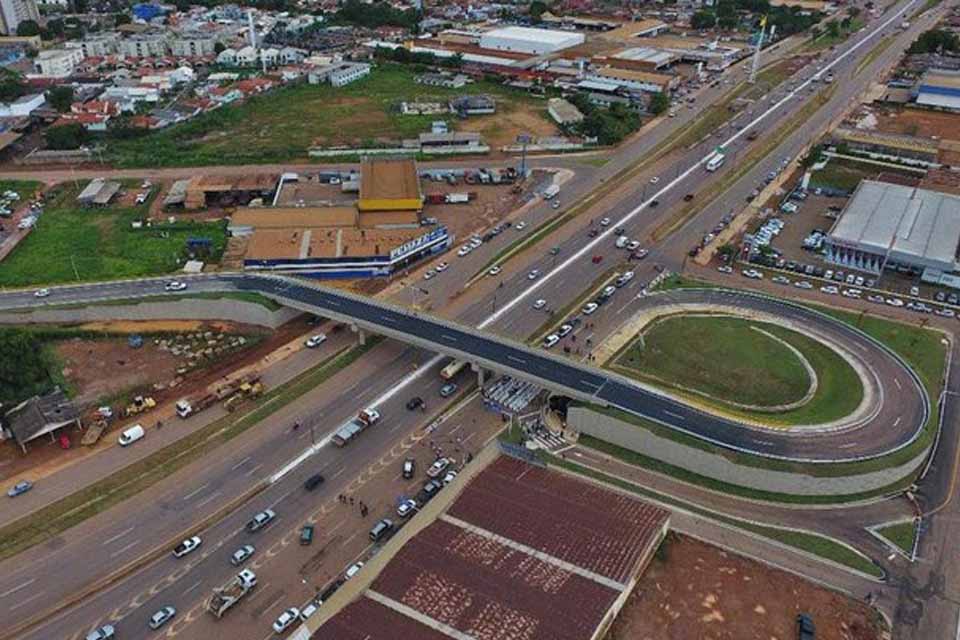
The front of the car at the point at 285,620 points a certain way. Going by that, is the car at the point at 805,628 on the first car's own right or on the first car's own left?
on the first car's own right

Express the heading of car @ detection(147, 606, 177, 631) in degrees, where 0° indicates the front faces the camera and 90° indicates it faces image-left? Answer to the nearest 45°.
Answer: approximately 225°

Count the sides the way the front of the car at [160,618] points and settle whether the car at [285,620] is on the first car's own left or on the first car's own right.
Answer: on the first car's own right

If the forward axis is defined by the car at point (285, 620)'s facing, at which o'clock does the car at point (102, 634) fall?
the car at point (102, 634) is roughly at 8 o'clock from the car at point (285, 620).

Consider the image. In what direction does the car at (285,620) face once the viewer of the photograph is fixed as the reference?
facing away from the viewer and to the right of the viewer

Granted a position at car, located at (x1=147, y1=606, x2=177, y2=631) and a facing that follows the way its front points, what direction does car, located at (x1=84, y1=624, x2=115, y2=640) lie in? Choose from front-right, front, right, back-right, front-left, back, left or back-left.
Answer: back-left

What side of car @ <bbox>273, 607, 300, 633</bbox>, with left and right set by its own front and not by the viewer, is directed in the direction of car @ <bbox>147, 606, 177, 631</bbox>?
left
